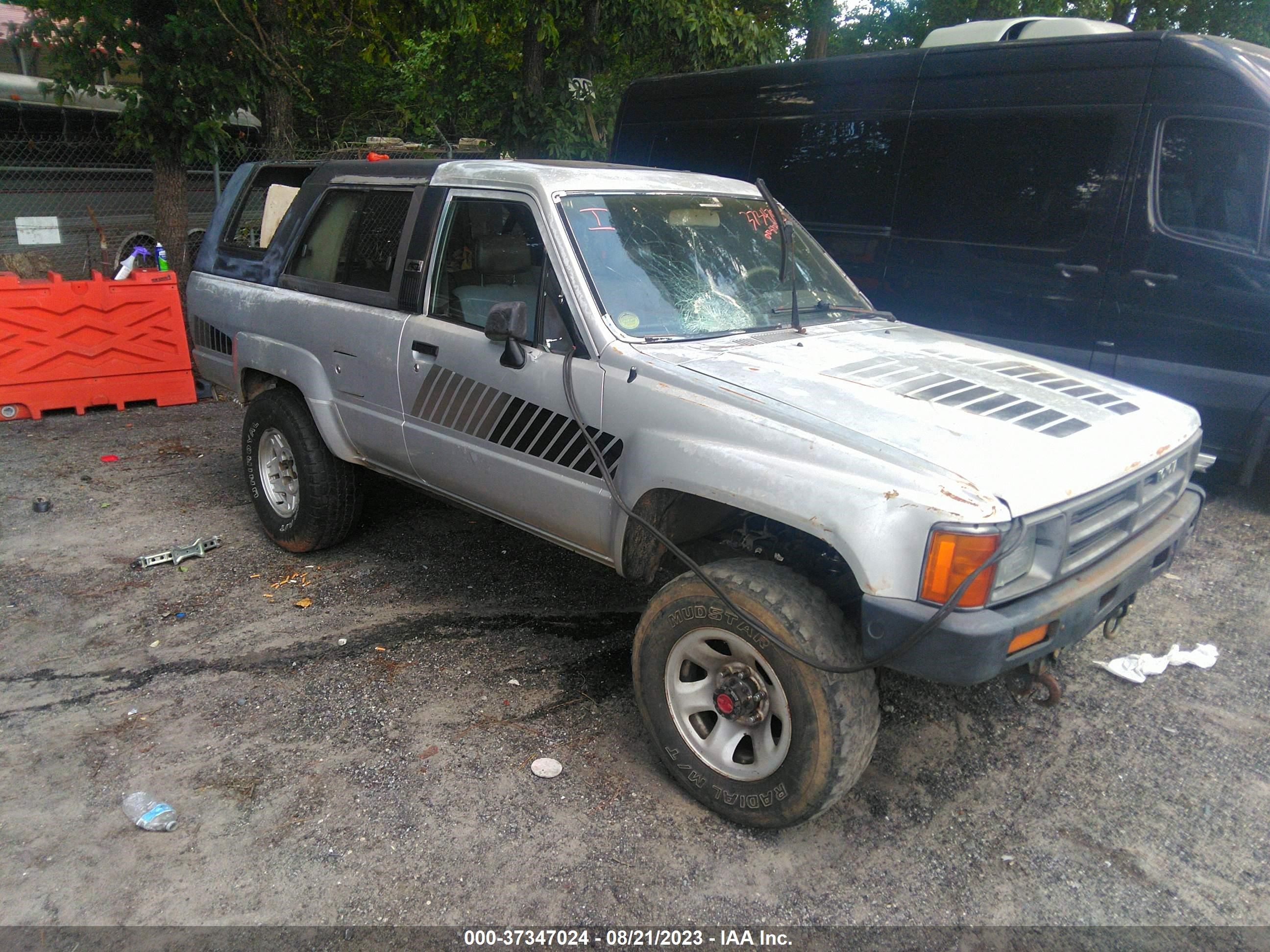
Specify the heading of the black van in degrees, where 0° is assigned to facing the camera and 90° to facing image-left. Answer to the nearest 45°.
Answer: approximately 315°

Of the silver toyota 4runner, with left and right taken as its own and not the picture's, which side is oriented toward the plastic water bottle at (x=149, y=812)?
right

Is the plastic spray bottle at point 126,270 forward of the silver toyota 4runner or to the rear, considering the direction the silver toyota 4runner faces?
to the rear

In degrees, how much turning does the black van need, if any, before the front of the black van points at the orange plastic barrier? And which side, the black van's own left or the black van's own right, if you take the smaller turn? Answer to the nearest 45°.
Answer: approximately 135° to the black van's own right

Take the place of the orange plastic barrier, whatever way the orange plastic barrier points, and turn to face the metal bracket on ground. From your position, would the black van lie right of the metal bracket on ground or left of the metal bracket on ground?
left

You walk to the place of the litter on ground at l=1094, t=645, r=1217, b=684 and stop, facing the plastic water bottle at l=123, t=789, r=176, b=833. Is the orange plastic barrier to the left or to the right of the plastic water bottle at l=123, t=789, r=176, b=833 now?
right

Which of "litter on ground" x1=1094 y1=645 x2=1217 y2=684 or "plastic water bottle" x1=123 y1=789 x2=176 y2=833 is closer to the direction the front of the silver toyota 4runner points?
the litter on ground

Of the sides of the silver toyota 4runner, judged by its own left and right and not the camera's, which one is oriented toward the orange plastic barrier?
back

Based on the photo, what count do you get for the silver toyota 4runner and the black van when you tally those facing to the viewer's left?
0

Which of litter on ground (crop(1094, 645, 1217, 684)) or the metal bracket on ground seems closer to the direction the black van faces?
the litter on ground

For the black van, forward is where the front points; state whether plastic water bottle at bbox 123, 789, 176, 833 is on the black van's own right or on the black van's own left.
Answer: on the black van's own right
